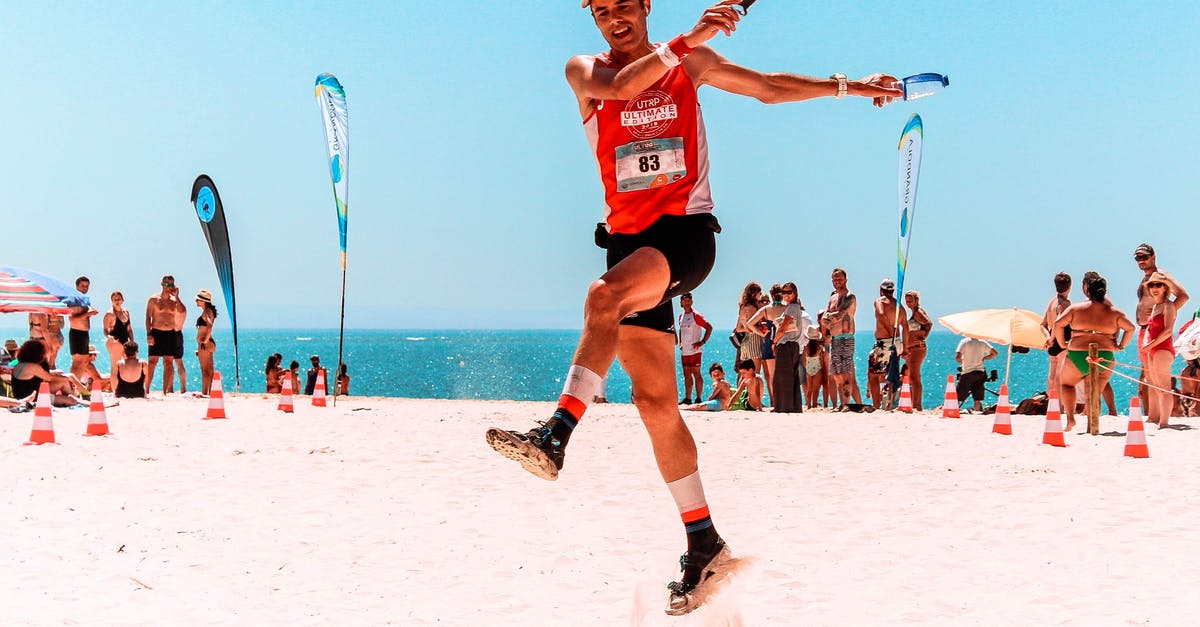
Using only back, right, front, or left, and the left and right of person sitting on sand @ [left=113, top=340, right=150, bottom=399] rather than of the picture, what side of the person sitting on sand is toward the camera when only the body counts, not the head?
back

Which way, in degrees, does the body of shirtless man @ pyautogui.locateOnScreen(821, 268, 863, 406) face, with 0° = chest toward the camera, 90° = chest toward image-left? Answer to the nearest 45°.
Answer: approximately 45°

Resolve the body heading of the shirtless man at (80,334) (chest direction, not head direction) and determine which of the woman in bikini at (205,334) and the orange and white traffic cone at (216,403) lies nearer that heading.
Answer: the orange and white traffic cone

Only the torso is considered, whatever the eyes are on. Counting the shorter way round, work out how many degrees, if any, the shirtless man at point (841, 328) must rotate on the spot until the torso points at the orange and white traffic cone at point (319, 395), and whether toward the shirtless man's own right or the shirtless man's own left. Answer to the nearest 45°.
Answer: approximately 45° to the shirtless man's own right

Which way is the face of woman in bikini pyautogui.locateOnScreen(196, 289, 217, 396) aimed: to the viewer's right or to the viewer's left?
to the viewer's left

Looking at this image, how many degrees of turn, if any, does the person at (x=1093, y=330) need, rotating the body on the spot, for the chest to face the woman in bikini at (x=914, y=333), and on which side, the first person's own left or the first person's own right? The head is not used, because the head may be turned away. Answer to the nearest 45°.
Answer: approximately 45° to the first person's own left

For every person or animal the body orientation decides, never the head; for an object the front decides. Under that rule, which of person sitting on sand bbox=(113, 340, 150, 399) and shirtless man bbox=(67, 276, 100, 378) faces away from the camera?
the person sitting on sand
